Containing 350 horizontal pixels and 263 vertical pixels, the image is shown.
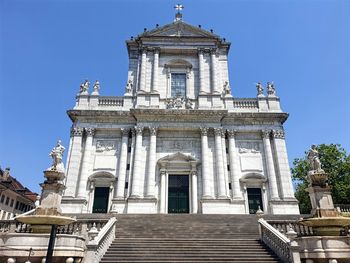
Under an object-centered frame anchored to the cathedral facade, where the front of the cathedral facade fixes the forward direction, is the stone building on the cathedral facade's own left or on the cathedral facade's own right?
on the cathedral facade's own right

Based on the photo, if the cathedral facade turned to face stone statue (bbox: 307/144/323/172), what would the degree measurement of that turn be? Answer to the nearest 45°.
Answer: approximately 45° to its left

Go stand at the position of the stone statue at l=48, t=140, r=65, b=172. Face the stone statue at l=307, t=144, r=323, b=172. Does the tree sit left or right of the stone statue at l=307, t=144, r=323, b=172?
left

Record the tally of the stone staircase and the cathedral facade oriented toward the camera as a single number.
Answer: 2

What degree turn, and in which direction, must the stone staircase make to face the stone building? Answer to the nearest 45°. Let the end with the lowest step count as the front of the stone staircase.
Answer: approximately 135° to its right

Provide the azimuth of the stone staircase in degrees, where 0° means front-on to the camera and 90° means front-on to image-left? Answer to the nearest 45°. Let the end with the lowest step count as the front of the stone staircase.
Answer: approximately 0°

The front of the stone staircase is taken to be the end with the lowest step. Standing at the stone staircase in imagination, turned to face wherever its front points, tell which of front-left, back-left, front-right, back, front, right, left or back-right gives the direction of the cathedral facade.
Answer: back
